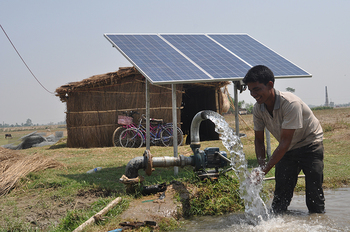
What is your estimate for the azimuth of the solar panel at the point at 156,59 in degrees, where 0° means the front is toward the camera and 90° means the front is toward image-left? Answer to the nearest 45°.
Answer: approximately 315°

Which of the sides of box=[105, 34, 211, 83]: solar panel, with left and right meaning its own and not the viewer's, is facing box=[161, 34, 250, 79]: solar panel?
left

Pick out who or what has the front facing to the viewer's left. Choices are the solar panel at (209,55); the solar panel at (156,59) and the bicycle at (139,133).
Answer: the bicycle

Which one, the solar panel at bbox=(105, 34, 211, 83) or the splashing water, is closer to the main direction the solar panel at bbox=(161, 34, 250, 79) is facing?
the splashing water

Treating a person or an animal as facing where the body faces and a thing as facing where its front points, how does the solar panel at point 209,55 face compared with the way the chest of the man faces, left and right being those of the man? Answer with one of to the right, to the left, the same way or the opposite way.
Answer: to the left

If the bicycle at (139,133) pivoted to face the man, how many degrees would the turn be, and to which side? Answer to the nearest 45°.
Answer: approximately 90° to its left

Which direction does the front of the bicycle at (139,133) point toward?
to the viewer's left

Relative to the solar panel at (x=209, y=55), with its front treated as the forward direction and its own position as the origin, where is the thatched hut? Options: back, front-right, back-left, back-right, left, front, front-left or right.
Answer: back
